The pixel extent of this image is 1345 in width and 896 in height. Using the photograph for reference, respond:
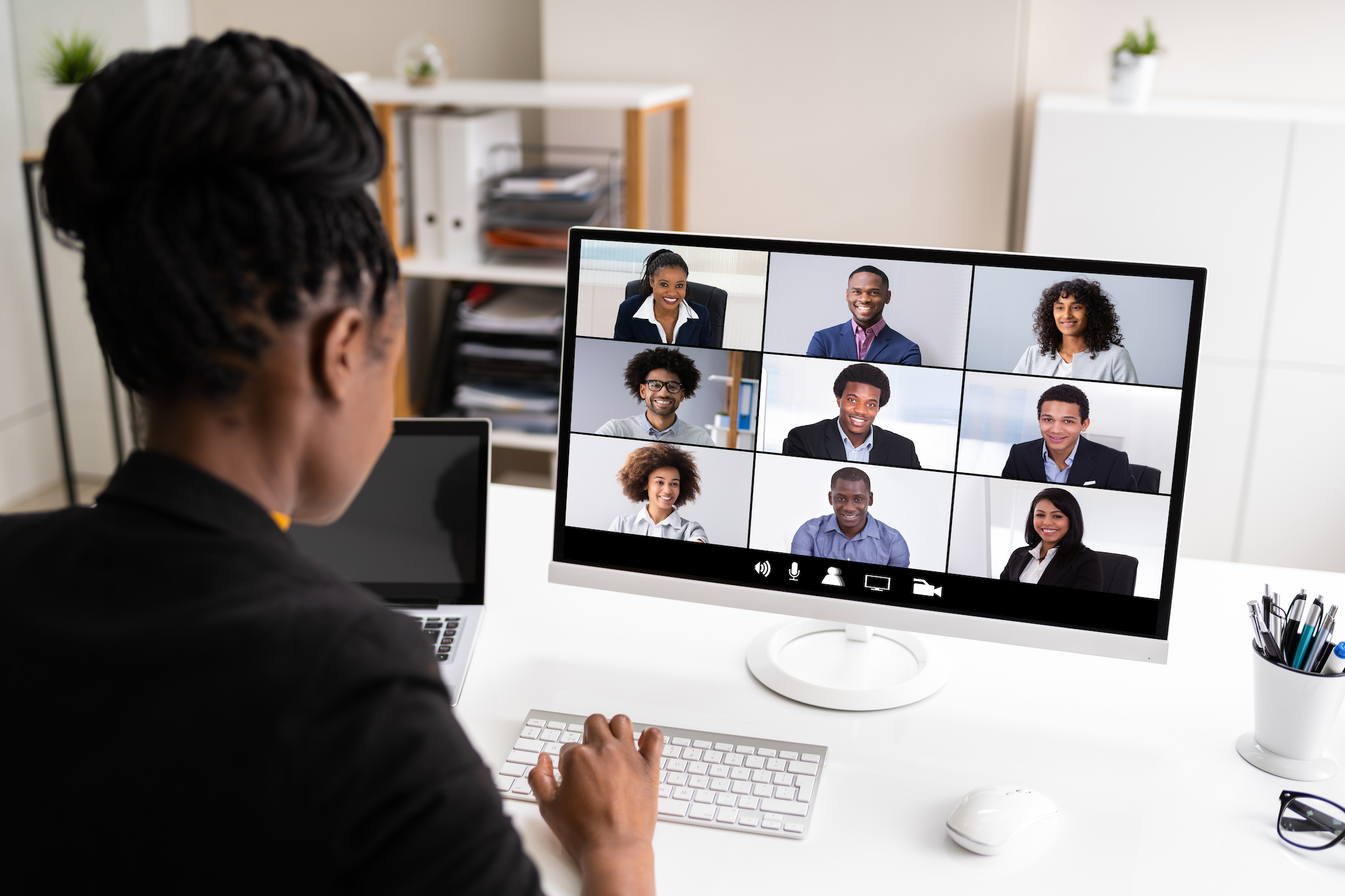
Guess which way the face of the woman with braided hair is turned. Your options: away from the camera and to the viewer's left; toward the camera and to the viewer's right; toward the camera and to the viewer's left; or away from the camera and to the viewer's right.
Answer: away from the camera and to the viewer's right

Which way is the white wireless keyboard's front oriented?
toward the camera

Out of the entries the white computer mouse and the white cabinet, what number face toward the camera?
1

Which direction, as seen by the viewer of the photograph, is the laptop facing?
facing the viewer

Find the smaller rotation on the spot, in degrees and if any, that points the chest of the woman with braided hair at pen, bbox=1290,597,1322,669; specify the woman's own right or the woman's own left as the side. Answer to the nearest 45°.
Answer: approximately 45° to the woman's own right

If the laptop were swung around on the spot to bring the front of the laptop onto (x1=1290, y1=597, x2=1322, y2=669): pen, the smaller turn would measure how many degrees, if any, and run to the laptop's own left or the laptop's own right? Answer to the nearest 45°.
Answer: approximately 45° to the laptop's own left

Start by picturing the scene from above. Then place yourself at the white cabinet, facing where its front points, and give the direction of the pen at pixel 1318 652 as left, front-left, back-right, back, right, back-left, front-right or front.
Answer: front

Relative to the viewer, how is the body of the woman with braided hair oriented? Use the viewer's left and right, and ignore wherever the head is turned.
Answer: facing away from the viewer and to the right of the viewer

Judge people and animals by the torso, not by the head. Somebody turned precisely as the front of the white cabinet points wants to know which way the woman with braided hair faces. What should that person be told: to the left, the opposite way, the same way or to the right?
the opposite way

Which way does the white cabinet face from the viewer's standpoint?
toward the camera

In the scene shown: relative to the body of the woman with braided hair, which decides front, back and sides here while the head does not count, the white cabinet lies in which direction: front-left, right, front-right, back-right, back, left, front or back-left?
front

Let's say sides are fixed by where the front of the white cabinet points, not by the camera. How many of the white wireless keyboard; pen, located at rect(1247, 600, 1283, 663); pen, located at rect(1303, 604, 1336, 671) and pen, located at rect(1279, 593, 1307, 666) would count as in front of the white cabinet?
4

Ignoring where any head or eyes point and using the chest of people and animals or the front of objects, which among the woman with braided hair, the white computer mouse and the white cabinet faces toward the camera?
the white cabinet

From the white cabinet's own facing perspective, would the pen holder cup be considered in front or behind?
in front
